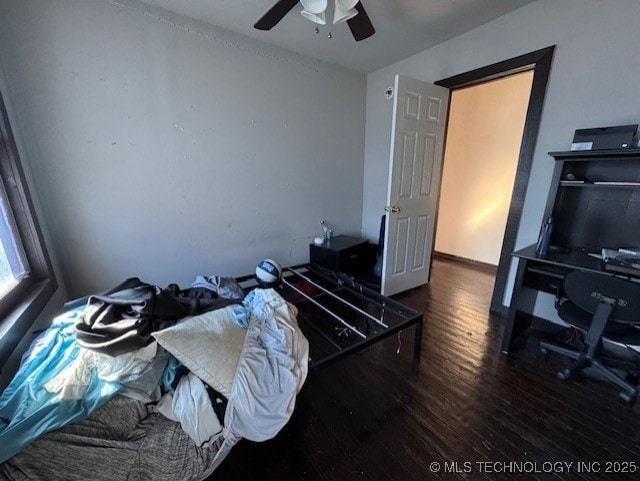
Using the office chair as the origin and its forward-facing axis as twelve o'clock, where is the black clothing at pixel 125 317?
The black clothing is roughly at 7 o'clock from the office chair.

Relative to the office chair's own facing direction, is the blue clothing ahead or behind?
behind

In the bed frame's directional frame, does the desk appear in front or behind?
in front

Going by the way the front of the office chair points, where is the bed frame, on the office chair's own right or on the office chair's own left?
on the office chair's own left

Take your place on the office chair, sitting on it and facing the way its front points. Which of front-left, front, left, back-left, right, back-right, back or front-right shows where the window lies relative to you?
back-left

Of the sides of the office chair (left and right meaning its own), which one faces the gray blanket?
back

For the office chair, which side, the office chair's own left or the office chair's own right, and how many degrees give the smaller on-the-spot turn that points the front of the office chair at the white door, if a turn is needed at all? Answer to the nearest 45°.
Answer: approximately 90° to the office chair's own left

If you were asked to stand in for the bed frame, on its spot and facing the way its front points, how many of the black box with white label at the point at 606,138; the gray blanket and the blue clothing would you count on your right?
2

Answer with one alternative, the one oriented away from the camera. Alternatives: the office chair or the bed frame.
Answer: the office chair

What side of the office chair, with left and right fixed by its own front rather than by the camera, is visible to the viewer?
back

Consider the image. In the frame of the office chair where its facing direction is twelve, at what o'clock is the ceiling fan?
The ceiling fan is roughly at 8 o'clock from the office chair.
